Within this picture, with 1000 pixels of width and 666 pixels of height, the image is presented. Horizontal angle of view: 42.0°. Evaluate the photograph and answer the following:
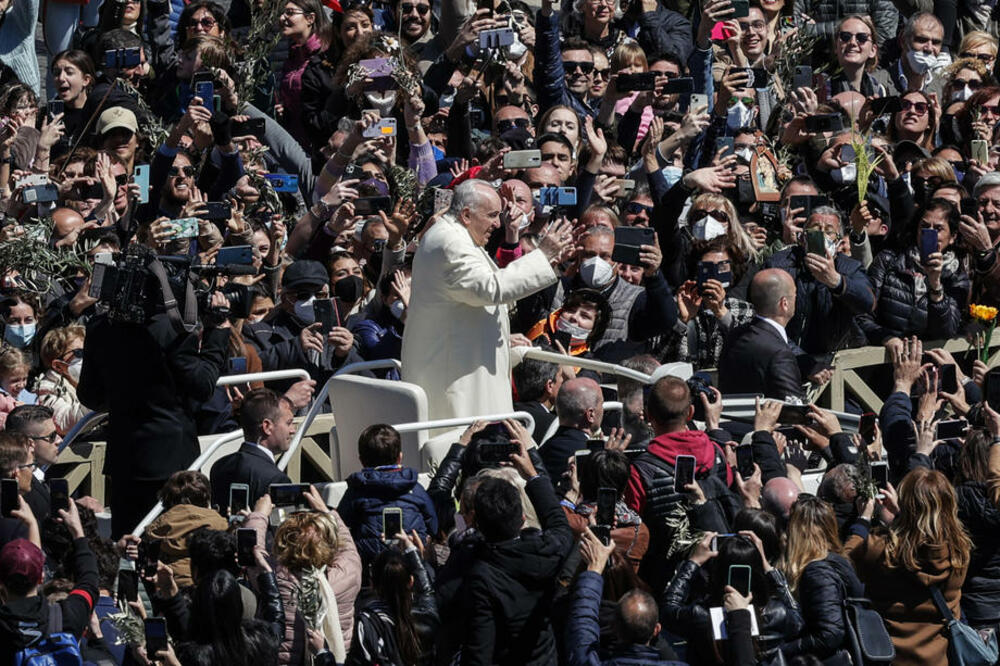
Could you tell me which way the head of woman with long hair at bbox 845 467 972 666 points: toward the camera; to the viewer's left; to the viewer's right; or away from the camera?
away from the camera

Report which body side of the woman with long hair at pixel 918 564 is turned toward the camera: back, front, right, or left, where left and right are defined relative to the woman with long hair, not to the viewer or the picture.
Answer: back

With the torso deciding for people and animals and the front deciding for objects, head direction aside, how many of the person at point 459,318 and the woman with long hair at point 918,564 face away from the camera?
1

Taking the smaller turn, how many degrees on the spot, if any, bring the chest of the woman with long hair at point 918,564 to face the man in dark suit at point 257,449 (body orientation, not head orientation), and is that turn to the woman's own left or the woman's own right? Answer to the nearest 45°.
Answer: approximately 90° to the woman's own left

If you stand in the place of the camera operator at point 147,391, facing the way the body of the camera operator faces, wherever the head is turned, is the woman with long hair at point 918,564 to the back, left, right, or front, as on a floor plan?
right

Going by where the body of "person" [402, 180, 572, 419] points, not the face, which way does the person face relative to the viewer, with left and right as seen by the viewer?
facing to the right of the viewer

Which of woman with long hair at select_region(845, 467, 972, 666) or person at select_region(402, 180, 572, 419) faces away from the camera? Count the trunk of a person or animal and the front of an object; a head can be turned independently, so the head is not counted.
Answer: the woman with long hair

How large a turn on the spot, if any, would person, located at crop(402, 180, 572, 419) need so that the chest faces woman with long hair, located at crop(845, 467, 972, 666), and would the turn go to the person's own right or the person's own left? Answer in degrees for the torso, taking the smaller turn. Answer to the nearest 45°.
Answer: approximately 45° to the person's own right
